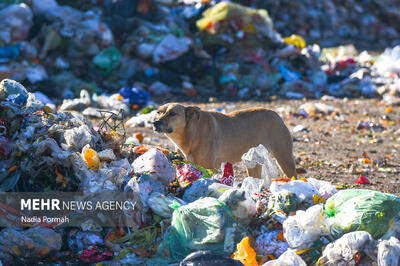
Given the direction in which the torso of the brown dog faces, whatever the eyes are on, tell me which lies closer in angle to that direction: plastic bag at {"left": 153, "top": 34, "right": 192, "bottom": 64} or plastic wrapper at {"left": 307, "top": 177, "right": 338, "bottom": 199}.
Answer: the plastic bag

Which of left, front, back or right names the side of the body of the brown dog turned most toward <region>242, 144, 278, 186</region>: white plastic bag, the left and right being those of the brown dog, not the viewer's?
left

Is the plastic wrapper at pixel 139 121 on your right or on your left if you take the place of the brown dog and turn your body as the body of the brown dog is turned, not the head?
on your right

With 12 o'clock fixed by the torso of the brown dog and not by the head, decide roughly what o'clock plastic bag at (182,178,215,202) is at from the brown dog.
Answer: The plastic bag is roughly at 9 o'clock from the brown dog.

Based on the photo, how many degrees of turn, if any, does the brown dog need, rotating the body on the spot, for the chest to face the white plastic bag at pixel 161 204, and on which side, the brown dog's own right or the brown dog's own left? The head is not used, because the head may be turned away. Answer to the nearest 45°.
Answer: approximately 90° to the brown dog's own left

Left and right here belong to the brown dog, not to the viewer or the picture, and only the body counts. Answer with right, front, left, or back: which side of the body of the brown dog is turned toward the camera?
left

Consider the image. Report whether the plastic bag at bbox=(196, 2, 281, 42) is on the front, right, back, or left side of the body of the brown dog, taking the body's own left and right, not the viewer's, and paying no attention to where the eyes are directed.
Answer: right

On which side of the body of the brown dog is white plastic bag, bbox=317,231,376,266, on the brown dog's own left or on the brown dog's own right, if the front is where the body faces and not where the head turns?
on the brown dog's own left

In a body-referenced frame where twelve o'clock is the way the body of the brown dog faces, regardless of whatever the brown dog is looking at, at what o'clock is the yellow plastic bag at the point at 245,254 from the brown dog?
The yellow plastic bag is roughly at 9 o'clock from the brown dog.
